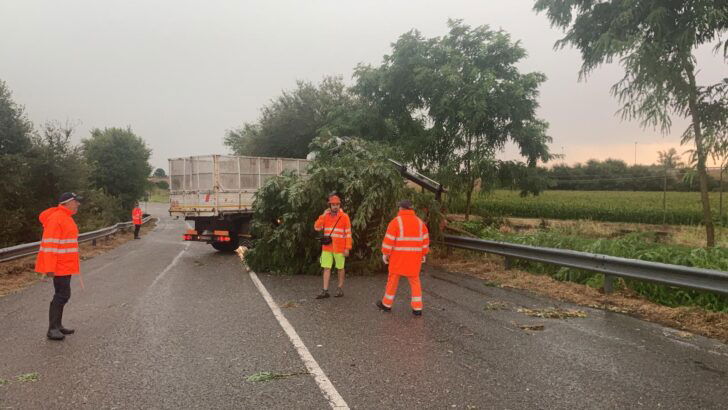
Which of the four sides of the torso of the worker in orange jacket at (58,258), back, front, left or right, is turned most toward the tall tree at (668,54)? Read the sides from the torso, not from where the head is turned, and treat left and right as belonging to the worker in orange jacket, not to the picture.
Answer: front

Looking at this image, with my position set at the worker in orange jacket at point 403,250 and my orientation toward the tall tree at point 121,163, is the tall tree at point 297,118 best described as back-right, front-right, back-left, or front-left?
front-right

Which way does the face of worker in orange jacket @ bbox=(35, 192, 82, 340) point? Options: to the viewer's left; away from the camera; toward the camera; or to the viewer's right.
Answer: to the viewer's right

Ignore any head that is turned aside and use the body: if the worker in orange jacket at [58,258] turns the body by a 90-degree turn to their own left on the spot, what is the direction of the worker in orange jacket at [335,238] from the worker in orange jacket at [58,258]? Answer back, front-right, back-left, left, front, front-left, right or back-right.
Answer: right

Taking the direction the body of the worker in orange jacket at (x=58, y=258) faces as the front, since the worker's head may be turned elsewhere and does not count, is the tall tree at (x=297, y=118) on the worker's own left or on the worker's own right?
on the worker's own left

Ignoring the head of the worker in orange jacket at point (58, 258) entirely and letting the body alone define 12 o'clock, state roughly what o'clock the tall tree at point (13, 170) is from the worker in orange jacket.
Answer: The tall tree is roughly at 9 o'clock from the worker in orange jacket.

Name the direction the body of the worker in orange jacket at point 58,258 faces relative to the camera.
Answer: to the viewer's right

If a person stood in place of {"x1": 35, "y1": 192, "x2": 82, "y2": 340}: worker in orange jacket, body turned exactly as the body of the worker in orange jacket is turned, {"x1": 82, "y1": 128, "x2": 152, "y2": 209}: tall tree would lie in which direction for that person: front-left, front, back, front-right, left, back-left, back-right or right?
left

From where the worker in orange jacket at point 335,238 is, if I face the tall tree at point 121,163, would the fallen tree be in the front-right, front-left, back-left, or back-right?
front-right

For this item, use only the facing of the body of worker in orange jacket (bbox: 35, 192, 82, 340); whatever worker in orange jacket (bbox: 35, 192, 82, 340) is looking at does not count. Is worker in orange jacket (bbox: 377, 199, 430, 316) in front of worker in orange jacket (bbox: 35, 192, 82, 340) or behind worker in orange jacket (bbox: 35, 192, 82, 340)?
in front

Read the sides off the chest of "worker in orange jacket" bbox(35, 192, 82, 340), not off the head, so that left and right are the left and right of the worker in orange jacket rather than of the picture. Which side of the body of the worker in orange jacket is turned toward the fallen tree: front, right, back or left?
front

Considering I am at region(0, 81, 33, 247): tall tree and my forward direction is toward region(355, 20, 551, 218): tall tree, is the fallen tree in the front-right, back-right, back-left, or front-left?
front-right

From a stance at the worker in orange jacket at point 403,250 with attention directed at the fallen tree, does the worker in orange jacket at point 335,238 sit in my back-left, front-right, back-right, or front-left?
front-left

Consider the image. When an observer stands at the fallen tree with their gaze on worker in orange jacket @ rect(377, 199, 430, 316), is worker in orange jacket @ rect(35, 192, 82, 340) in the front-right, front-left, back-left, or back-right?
front-right

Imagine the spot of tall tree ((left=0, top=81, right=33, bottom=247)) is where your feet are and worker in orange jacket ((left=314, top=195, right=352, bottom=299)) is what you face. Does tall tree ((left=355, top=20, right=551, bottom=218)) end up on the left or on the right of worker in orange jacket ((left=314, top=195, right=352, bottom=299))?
left
